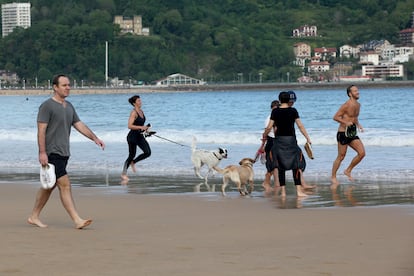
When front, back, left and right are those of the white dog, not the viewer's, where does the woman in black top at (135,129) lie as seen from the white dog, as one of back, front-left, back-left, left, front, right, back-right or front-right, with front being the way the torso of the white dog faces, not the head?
back-left

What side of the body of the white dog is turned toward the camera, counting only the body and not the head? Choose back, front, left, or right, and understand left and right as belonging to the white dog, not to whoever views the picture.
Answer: right

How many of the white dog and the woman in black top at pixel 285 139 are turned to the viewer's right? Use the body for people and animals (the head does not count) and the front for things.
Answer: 1

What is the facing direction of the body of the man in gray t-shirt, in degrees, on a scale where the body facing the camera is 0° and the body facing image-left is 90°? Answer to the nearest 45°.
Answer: approximately 315°

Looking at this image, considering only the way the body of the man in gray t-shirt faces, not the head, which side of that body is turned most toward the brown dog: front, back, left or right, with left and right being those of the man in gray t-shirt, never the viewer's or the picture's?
left

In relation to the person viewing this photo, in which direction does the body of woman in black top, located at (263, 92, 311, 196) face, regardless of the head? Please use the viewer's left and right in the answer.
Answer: facing away from the viewer

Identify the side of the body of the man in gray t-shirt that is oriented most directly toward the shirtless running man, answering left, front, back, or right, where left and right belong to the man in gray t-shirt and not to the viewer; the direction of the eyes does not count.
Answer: left

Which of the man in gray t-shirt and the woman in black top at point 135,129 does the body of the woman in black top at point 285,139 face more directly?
the woman in black top

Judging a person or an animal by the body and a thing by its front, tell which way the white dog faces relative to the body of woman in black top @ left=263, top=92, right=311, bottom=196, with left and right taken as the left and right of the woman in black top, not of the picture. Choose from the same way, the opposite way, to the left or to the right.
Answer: to the right
